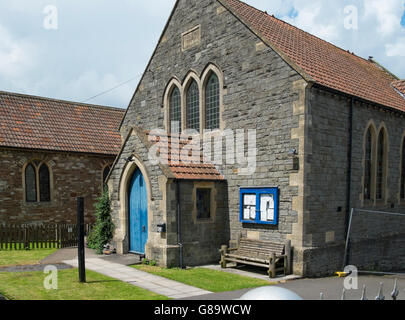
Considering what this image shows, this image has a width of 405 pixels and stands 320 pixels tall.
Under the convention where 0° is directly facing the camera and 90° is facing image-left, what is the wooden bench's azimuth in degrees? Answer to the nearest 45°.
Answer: approximately 45°

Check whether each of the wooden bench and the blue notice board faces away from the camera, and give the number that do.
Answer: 0

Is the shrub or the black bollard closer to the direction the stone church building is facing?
the black bollard

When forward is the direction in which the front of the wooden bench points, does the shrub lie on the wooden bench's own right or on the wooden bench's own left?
on the wooden bench's own right

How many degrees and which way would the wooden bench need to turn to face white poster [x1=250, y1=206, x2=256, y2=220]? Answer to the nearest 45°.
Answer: approximately 135° to its right

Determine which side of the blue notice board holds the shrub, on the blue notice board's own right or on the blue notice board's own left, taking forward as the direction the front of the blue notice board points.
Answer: on the blue notice board's own right

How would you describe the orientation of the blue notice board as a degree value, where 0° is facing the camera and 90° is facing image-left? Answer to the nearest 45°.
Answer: approximately 45°
